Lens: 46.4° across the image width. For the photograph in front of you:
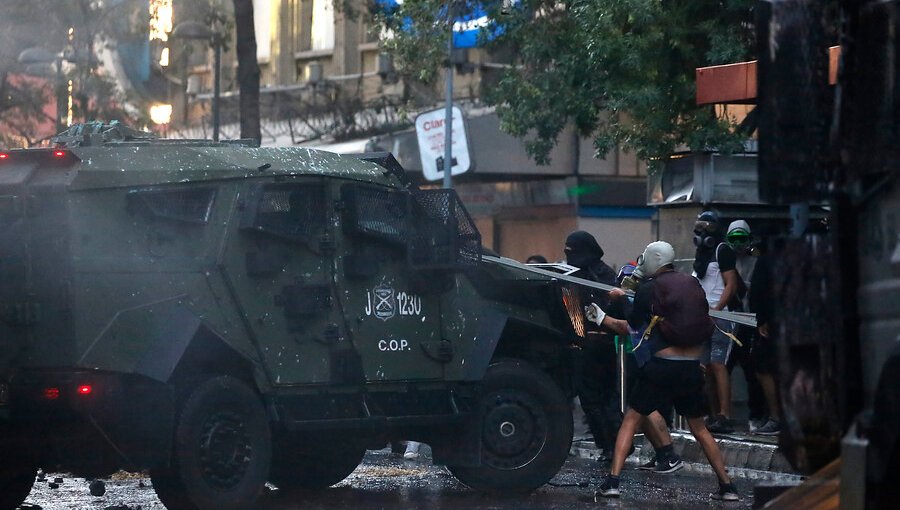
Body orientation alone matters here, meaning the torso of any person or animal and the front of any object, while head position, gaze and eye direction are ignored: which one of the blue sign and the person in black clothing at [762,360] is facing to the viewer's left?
the person in black clothing

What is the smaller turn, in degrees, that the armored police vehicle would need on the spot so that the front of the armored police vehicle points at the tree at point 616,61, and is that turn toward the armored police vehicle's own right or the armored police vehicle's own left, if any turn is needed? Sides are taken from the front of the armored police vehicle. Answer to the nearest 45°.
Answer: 0° — it already faces it

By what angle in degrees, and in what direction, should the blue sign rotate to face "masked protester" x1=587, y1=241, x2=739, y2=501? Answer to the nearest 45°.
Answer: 0° — it already faces them

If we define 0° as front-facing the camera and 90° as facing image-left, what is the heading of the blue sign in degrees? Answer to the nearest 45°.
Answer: approximately 0°

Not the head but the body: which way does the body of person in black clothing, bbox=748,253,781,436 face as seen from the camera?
to the viewer's left

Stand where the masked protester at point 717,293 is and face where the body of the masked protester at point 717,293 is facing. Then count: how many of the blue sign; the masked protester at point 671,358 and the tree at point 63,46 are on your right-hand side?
2

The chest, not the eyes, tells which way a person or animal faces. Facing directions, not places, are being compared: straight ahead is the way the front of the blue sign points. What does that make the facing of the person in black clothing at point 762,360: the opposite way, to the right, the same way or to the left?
to the right

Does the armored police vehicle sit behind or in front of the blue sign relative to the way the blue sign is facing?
in front
